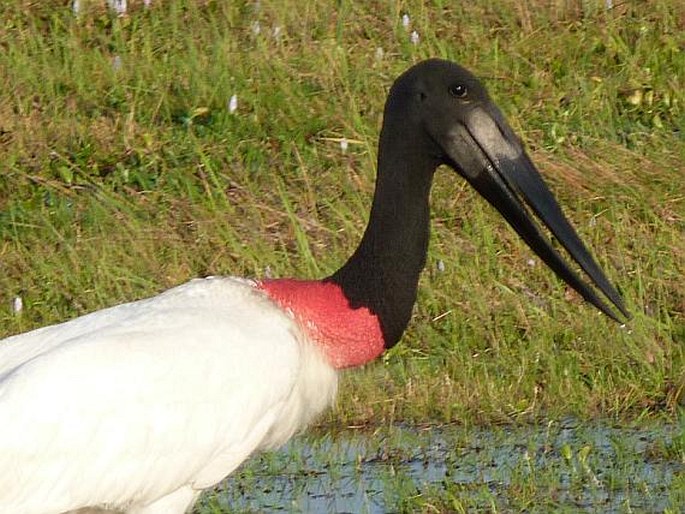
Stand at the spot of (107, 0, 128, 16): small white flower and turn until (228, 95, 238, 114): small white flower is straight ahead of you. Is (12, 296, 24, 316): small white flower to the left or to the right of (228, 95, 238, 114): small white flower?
right

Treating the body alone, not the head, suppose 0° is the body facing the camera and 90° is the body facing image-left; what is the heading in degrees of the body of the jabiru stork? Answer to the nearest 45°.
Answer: approximately 270°

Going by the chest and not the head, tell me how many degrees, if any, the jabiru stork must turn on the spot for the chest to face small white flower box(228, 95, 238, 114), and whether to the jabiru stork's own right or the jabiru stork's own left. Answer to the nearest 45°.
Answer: approximately 90° to the jabiru stork's own left

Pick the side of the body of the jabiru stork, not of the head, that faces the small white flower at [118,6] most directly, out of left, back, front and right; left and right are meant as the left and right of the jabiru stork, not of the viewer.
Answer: left

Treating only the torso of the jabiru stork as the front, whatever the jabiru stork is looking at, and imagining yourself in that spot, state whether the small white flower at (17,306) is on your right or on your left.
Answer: on your left

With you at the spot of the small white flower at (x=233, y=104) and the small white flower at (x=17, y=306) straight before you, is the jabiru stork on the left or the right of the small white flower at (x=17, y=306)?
left
